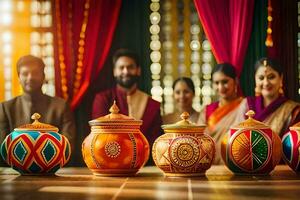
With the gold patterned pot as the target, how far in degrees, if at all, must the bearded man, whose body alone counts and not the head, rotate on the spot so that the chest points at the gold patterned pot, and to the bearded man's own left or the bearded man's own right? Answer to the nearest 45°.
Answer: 0° — they already face it

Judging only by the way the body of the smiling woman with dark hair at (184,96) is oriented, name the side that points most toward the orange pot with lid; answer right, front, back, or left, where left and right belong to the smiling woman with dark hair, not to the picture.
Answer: front

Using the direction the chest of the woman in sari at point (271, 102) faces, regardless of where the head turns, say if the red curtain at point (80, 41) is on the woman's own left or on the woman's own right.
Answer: on the woman's own right

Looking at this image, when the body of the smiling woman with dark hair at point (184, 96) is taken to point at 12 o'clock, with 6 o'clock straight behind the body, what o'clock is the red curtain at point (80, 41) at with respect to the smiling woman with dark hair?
The red curtain is roughly at 3 o'clock from the smiling woman with dark hair.

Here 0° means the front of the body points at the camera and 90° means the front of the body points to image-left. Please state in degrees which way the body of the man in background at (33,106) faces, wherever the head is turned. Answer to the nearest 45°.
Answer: approximately 0°

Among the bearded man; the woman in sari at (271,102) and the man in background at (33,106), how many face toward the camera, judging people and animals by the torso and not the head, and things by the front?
3

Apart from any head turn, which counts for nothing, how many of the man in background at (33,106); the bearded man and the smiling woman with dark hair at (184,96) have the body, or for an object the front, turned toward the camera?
3

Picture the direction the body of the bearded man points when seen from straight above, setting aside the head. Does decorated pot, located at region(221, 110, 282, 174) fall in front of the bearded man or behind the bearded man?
in front

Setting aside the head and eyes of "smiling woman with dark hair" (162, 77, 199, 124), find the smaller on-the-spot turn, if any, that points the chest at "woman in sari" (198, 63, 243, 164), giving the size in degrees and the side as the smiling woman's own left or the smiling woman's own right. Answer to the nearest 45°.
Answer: approximately 90° to the smiling woman's own left

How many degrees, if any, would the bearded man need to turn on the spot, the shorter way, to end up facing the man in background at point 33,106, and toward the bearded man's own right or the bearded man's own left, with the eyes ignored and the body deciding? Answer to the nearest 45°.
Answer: approximately 90° to the bearded man's own right

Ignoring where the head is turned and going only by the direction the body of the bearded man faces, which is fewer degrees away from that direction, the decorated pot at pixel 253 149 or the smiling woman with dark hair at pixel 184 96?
the decorated pot
